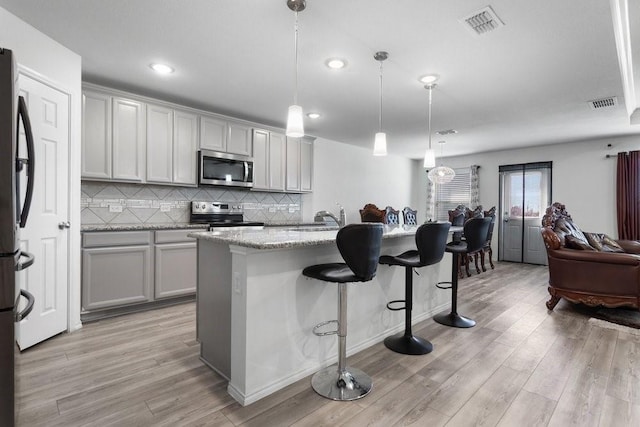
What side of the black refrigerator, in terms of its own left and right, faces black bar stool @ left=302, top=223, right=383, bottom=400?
front

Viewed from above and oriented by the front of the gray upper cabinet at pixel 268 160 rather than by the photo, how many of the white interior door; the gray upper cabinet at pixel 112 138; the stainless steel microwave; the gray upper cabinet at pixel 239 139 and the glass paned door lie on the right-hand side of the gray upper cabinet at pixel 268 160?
4

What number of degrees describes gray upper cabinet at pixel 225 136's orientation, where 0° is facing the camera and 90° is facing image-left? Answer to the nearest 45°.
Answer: approximately 315°

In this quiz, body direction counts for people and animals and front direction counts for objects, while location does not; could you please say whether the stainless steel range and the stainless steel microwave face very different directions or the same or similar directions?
same or similar directions

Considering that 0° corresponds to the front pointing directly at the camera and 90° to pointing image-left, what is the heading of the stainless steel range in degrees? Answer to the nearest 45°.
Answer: approximately 315°

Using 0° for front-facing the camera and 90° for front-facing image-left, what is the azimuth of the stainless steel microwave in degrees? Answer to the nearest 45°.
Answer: approximately 315°

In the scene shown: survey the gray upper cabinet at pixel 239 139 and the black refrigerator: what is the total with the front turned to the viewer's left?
0

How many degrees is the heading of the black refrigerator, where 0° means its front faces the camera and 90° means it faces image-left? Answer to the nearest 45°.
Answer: approximately 270°

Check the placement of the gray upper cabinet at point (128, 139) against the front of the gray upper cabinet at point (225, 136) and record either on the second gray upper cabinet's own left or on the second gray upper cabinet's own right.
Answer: on the second gray upper cabinet's own right

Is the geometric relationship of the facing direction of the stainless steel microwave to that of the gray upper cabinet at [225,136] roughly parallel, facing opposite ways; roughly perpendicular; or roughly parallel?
roughly parallel

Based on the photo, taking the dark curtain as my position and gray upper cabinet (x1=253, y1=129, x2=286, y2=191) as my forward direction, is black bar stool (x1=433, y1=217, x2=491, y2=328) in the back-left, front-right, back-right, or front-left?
front-left

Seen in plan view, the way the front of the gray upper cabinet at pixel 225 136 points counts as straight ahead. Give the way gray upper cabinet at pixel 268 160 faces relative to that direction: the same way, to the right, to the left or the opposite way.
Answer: the same way

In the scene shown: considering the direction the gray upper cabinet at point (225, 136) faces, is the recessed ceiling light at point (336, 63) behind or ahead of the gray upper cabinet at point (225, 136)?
ahead

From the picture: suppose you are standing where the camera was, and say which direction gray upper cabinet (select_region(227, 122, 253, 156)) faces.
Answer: facing the viewer and to the right of the viewer

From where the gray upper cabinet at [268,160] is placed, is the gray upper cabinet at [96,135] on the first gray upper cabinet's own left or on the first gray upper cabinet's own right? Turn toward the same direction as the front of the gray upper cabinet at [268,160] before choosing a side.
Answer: on the first gray upper cabinet's own right

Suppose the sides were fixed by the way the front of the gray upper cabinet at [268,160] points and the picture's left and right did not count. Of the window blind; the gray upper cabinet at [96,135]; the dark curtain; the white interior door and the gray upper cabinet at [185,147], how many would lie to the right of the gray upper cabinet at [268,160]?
3

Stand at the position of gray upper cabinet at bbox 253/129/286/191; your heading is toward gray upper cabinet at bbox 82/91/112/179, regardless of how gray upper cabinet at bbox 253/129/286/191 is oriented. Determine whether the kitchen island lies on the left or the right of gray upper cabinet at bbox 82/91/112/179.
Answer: left

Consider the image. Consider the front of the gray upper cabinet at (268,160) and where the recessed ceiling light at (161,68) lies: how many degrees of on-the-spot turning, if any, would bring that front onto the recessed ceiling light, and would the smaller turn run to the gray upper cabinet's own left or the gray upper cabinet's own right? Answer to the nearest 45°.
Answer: approximately 90° to the gray upper cabinet's own right
